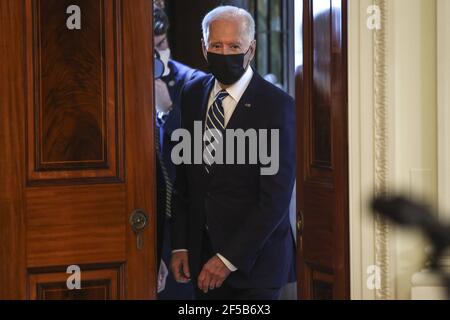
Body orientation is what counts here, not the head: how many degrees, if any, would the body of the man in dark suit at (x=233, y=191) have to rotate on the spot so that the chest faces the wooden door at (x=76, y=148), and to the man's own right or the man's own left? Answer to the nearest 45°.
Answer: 0° — they already face it

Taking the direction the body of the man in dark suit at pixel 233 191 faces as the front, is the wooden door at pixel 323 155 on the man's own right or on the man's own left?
on the man's own left

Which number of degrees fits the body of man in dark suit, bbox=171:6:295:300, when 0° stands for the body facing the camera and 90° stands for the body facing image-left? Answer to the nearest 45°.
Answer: approximately 45°

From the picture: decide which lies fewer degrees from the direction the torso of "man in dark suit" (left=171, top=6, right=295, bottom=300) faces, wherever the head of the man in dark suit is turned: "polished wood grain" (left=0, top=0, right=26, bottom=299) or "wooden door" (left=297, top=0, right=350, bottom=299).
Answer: the polished wood grain
